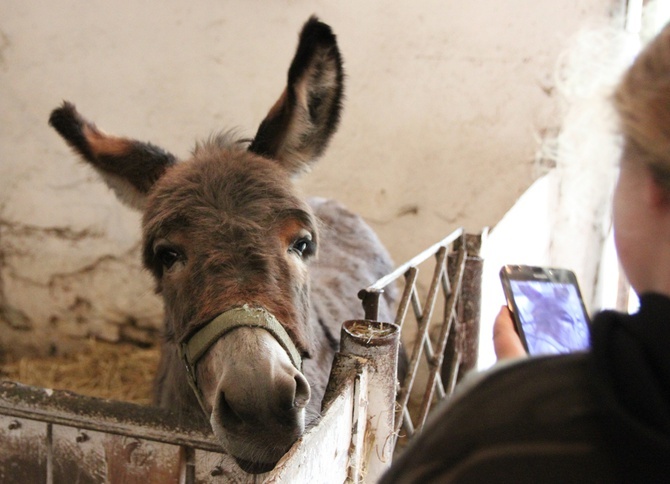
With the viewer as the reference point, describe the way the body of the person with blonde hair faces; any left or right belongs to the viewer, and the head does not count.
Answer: facing away from the viewer and to the left of the viewer

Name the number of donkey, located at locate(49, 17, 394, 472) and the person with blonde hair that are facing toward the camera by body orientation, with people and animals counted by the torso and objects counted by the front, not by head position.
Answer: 1

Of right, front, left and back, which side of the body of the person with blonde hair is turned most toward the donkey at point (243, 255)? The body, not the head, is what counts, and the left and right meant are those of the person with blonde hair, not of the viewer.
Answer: front

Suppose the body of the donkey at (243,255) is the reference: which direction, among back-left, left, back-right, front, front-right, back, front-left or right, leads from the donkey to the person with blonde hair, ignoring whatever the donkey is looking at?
front

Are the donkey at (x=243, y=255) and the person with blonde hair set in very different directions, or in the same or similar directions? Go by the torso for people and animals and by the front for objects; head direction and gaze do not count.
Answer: very different directions

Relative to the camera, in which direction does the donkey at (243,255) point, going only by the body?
toward the camera

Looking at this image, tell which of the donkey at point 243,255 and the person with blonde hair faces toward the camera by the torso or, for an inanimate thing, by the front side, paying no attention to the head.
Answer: the donkey
